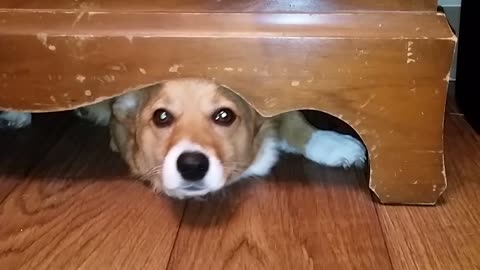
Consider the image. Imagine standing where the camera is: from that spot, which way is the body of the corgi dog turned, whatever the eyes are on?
toward the camera
